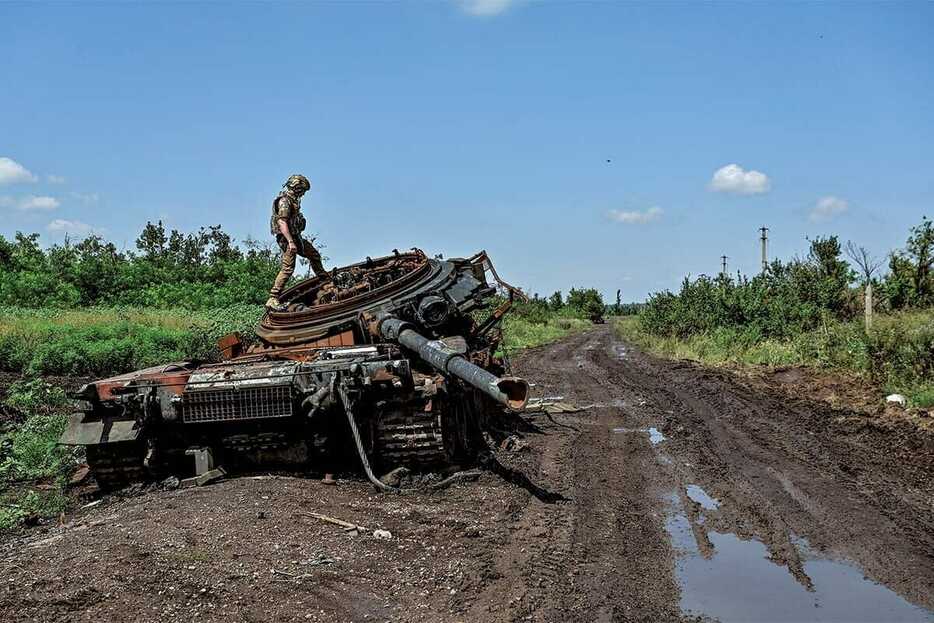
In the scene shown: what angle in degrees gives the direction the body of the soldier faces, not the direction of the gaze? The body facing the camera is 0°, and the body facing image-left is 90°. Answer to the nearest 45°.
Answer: approximately 270°

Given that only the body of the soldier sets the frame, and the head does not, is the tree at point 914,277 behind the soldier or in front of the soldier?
in front
